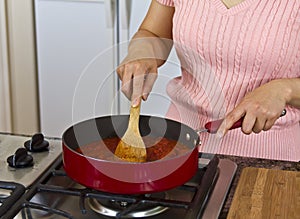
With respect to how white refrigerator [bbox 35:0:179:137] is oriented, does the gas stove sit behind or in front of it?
in front

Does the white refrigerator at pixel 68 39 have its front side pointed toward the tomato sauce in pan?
yes

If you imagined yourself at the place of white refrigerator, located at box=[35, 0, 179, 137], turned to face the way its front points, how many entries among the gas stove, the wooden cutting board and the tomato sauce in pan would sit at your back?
0

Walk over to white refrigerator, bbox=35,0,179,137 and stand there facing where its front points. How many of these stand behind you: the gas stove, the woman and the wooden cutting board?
0

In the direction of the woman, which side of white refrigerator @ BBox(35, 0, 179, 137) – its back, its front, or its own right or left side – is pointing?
front

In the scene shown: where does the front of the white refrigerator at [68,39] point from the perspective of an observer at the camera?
facing the viewer

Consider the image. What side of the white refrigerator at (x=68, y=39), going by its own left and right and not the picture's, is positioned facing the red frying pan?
front

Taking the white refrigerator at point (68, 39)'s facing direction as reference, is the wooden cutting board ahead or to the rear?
ahead
